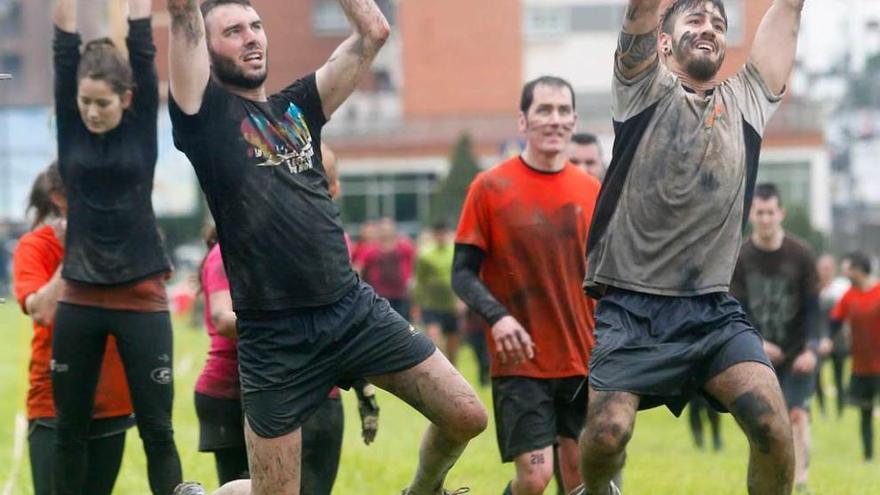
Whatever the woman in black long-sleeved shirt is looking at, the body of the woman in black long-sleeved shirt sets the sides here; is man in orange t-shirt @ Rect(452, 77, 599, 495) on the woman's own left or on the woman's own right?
on the woman's own left

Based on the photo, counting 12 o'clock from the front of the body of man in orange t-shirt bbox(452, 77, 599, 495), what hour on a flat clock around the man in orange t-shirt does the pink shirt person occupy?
The pink shirt person is roughly at 4 o'clock from the man in orange t-shirt.

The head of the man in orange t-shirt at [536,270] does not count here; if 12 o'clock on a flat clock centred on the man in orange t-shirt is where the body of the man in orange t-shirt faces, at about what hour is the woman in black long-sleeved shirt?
The woman in black long-sleeved shirt is roughly at 4 o'clock from the man in orange t-shirt.

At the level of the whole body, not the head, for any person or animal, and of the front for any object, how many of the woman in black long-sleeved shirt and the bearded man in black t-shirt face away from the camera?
0

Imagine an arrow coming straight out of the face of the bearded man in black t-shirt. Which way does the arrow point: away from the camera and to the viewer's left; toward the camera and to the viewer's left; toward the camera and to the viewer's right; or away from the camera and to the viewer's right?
toward the camera and to the viewer's right

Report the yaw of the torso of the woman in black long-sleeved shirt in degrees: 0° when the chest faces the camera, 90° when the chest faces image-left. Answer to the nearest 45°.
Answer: approximately 0°

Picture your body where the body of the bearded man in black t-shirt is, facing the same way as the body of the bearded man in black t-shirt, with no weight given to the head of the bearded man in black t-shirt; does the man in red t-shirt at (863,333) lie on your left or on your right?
on your left

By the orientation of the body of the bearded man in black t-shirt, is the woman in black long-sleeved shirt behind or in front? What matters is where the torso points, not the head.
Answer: behind
